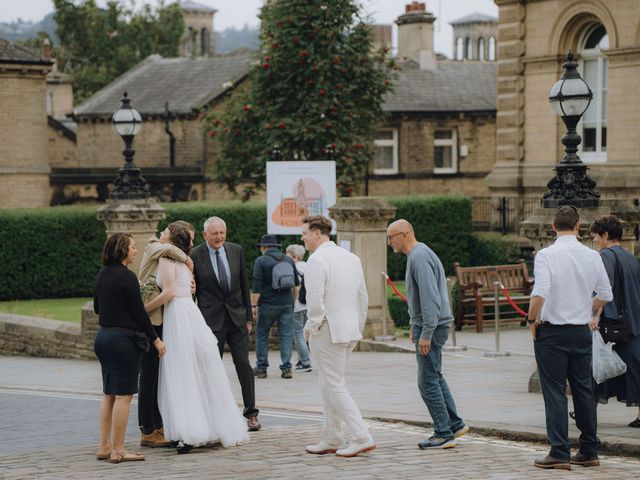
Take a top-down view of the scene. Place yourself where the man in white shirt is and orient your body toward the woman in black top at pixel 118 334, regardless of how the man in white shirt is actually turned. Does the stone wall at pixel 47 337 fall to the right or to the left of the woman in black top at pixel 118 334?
right

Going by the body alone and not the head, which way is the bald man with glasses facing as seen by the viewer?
to the viewer's left

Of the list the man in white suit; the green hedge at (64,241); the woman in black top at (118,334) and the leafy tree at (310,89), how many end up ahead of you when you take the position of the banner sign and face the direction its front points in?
2

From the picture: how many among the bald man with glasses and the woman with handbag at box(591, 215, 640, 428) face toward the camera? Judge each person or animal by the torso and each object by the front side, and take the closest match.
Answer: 0

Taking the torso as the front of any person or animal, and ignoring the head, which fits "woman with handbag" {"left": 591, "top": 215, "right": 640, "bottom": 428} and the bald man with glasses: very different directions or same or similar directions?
same or similar directions

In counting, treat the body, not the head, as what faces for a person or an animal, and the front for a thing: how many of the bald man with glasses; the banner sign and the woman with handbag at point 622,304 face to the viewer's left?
2

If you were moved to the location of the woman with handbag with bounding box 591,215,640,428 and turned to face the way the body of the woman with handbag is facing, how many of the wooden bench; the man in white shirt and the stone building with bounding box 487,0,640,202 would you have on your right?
2

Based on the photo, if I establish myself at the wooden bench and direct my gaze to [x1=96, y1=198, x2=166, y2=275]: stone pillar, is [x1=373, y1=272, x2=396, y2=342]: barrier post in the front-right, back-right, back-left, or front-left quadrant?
front-left

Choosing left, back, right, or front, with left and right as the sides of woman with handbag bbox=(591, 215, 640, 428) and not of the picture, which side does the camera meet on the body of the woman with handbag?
left

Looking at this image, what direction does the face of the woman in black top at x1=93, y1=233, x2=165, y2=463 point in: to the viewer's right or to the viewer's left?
to the viewer's right

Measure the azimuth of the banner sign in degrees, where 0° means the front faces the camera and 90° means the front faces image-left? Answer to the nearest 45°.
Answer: approximately 0°
